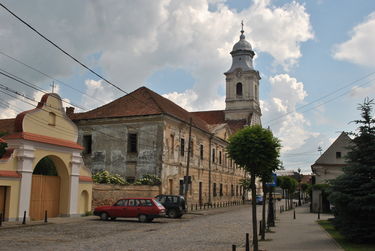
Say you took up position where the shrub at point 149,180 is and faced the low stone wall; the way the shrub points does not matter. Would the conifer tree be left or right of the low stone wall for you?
left

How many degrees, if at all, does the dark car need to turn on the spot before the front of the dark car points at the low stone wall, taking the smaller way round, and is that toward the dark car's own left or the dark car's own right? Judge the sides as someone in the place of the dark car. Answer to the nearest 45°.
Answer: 0° — it already faces it

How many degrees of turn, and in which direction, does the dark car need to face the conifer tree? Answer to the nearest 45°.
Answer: approximately 180°

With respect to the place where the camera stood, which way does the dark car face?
facing away from the viewer and to the left of the viewer

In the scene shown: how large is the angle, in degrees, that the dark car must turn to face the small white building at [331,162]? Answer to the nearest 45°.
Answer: approximately 90° to its right

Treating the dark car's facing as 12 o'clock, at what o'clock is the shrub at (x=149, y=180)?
The shrub is roughly at 1 o'clock from the dark car.

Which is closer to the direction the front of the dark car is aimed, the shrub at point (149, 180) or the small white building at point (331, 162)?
the shrub

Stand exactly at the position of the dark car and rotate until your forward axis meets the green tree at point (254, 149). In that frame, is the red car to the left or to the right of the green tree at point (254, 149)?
right

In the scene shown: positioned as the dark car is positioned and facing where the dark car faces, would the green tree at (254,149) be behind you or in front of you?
behind
